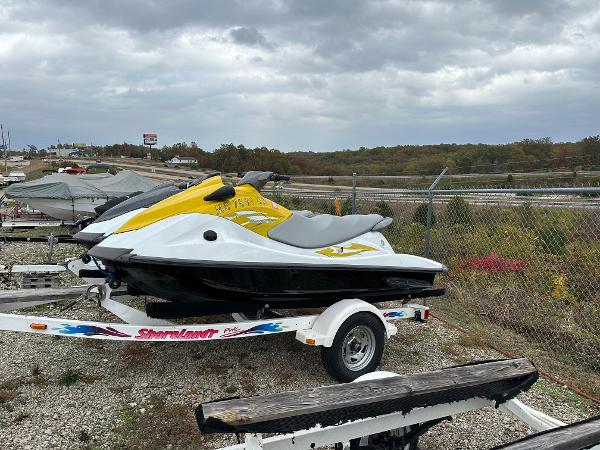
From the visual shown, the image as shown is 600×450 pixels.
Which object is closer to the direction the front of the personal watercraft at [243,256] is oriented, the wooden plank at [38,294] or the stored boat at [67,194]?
the wooden plank

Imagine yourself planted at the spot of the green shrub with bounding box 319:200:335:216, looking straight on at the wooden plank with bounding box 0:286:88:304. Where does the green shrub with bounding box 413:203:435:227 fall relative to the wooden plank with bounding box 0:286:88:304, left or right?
left

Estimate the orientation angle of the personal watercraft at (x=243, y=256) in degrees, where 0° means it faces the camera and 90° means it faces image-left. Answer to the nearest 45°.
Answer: approximately 90°

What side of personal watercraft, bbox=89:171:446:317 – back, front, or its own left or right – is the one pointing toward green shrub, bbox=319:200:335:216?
right

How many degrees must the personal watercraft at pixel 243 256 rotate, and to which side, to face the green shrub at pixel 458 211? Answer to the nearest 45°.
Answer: approximately 135° to its right

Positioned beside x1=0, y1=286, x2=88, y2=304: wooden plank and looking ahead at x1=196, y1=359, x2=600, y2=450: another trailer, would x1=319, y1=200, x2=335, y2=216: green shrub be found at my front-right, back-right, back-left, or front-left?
back-left

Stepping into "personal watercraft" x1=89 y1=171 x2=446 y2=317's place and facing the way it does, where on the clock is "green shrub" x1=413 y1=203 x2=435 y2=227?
The green shrub is roughly at 4 o'clock from the personal watercraft.

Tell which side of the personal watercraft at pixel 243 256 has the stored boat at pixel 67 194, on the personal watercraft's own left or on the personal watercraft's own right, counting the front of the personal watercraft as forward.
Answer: on the personal watercraft's own right
